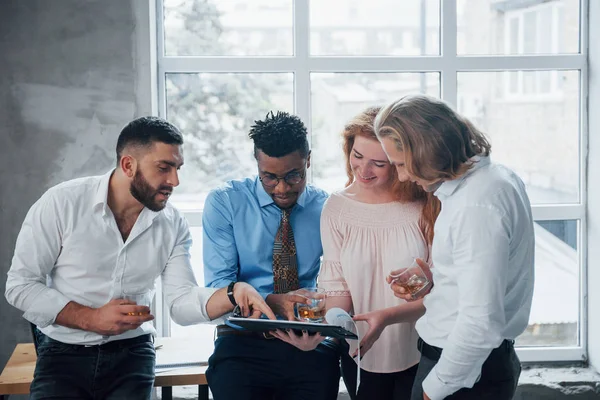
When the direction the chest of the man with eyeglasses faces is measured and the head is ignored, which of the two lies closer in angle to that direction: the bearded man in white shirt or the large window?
the bearded man in white shirt

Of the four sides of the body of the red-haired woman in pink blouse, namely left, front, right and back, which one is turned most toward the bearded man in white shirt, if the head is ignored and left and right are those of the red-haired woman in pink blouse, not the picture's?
right

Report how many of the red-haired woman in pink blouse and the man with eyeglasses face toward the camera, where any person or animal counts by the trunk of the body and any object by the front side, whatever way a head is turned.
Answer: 2

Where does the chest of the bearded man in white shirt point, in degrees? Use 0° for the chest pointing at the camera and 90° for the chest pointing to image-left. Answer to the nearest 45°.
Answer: approximately 315°

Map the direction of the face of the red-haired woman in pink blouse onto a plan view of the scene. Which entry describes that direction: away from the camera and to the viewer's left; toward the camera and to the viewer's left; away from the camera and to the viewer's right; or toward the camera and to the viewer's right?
toward the camera and to the viewer's left

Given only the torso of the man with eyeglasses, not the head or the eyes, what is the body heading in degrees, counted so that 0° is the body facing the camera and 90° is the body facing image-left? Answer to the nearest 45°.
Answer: approximately 0°

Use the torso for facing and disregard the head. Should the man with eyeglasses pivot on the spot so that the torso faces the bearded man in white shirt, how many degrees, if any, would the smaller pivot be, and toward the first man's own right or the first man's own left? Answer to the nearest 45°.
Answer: approximately 90° to the first man's own right

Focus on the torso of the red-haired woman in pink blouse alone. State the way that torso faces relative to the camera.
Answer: toward the camera

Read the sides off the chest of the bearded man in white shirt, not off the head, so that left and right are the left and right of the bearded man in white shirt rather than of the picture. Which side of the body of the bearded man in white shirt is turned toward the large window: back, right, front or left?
left

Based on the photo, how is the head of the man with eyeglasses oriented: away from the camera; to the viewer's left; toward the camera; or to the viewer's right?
toward the camera
